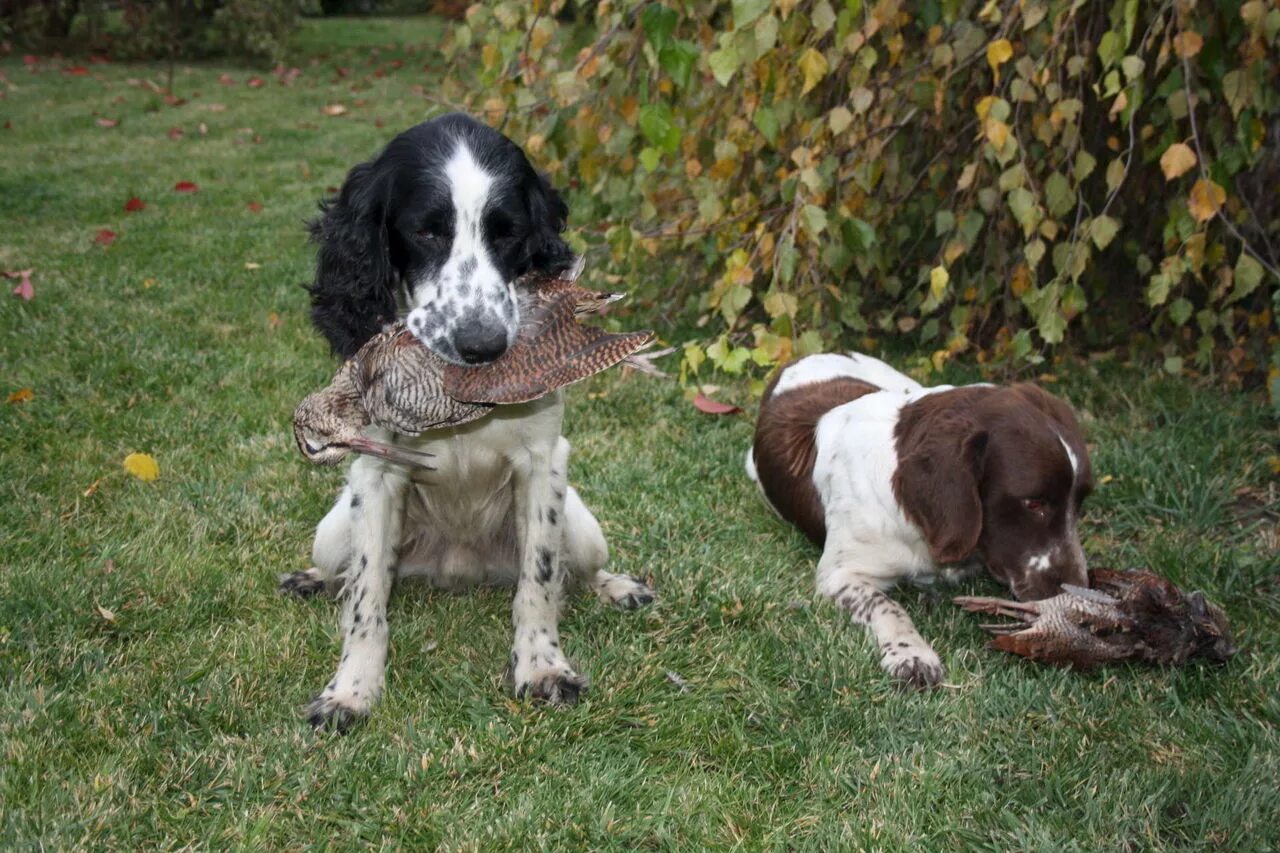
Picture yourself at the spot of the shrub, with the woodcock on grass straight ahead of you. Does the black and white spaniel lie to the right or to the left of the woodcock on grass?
right

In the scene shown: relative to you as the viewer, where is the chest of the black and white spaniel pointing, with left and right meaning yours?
facing the viewer

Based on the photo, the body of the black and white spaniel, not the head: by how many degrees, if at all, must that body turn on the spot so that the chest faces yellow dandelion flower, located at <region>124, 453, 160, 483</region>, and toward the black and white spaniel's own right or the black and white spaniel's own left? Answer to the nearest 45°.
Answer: approximately 135° to the black and white spaniel's own right

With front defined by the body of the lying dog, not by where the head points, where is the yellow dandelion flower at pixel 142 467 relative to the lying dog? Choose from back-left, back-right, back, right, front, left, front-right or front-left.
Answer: back-right

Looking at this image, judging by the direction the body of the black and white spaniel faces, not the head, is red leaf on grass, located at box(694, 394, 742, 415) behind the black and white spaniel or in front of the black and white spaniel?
behind

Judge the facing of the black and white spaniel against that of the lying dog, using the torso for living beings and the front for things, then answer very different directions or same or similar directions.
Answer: same or similar directions

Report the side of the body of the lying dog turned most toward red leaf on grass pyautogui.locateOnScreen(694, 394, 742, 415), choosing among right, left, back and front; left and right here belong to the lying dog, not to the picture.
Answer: back

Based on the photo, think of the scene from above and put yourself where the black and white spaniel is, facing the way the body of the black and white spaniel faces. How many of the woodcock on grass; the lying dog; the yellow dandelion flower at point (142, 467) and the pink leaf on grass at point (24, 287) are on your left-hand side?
2

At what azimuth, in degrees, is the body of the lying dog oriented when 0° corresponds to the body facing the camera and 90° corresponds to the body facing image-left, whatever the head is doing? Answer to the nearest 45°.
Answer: approximately 315°

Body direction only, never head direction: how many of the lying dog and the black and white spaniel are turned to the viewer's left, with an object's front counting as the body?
0

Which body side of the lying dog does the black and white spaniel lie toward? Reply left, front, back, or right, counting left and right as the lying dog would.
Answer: right

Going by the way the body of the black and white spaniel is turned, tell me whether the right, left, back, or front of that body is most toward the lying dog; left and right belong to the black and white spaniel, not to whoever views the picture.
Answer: left

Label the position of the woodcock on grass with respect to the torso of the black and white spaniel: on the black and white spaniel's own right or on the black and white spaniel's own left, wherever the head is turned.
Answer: on the black and white spaniel's own left

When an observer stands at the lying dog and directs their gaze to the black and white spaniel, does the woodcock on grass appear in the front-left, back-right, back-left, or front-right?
back-left
